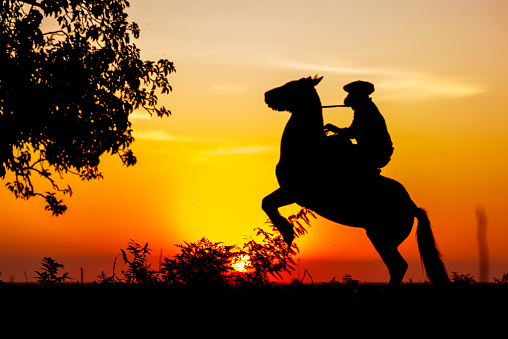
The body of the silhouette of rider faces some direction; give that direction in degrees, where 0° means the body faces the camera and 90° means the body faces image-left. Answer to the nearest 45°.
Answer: approximately 90°
